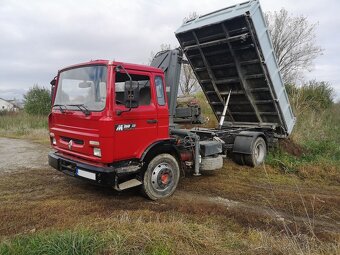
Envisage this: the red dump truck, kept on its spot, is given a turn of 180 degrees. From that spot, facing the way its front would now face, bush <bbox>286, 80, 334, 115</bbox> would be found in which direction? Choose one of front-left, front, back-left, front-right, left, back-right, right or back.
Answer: front

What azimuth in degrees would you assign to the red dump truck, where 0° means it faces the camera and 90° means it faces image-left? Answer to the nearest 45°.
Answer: approximately 45°

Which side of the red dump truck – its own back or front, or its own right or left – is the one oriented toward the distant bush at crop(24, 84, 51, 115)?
right
